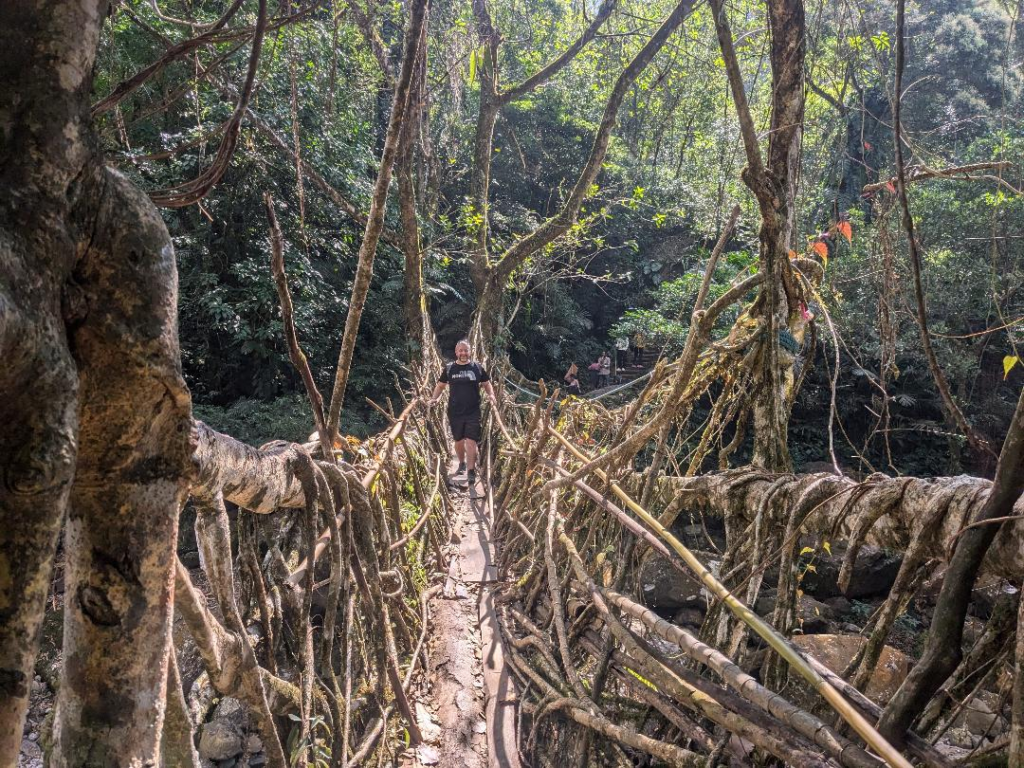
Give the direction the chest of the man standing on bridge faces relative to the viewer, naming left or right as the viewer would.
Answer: facing the viewer

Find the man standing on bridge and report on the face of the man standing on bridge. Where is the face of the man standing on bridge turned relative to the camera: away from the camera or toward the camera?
toward the camera

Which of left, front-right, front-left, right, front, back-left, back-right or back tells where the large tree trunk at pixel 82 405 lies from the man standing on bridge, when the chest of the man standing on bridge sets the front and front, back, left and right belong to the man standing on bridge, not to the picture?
front

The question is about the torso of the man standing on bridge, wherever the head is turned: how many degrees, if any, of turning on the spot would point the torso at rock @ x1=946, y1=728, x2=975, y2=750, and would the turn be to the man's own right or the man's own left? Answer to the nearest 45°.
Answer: approximately 45° to the man's own left

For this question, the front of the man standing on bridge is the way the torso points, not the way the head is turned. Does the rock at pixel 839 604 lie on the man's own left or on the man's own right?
on the man's own left

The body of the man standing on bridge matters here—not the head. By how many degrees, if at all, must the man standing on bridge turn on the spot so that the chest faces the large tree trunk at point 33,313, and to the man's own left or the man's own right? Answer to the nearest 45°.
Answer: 0° — they already face it

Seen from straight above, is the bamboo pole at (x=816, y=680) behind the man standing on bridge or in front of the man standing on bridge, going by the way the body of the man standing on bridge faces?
in front
